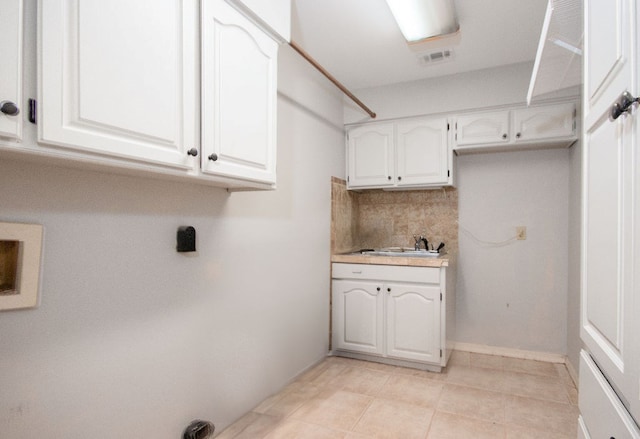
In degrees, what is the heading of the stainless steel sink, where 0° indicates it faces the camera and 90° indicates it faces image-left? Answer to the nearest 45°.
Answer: approximately 0°

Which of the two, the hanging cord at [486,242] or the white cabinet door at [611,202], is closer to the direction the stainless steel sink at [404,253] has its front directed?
the white cabinet door

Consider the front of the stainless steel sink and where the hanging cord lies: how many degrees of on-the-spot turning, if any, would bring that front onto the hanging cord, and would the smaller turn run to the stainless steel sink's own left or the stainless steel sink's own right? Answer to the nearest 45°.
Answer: approximately 90° to the stainless steel sink's own left

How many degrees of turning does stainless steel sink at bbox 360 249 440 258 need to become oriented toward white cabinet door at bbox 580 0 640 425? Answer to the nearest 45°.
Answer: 0° — it already faces it
